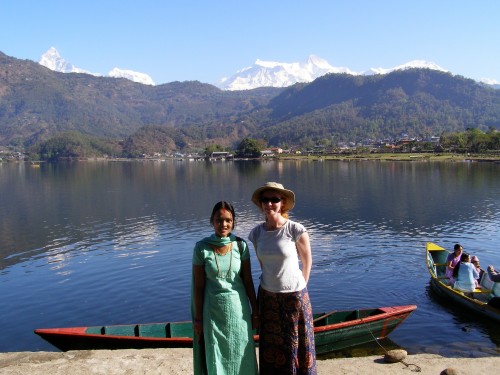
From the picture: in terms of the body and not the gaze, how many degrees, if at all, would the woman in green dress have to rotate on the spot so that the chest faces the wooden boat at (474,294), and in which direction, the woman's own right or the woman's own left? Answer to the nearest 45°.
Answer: approximately 135° to the woman's own left

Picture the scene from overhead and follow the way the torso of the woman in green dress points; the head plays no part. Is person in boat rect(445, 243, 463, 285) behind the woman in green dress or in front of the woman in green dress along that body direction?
behind

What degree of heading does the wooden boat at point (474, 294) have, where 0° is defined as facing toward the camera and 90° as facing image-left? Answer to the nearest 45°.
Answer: approximately 135°

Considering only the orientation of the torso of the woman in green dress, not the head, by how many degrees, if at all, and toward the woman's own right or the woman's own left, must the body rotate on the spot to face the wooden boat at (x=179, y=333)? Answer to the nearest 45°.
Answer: approximately 180°

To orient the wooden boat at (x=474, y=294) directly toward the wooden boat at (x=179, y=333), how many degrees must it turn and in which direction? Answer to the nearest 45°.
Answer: approximately 90° to its left

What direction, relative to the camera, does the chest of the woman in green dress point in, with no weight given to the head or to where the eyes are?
toward the camera

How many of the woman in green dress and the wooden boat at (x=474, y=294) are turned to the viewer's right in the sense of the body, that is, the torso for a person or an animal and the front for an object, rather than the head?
0

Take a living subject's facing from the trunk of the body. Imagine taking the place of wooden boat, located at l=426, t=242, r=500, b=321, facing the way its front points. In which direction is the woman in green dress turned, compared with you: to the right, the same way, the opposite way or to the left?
the opposite way
